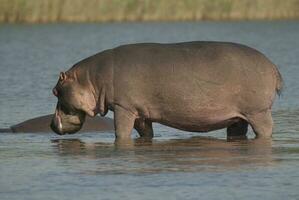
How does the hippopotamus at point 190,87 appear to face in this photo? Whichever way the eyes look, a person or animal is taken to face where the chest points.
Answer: to the viewer's left
